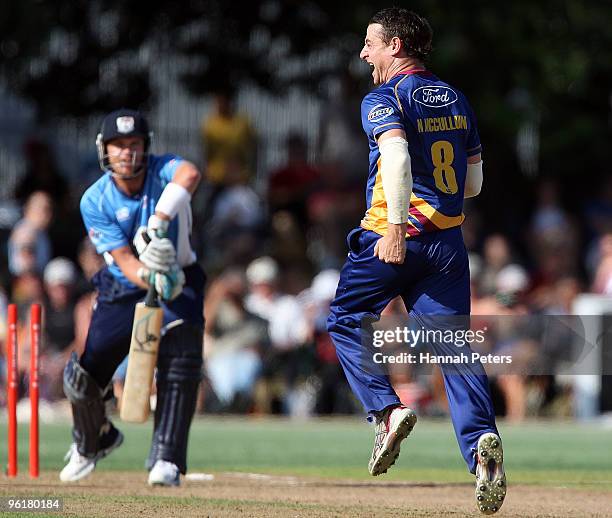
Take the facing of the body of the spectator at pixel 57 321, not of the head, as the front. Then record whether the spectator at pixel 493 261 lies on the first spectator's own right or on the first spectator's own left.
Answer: on the first spectator's own left

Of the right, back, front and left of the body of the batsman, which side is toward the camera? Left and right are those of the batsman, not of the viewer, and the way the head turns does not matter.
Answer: front

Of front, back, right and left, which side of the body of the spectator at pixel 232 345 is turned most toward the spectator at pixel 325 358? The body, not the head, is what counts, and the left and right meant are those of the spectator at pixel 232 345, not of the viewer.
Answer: left

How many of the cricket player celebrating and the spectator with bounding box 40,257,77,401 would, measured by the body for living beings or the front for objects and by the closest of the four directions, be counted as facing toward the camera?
1

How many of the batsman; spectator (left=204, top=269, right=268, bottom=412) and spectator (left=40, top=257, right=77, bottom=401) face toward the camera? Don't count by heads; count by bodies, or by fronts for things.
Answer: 3

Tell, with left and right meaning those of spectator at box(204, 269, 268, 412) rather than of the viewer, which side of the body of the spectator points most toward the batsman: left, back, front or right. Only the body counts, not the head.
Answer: front

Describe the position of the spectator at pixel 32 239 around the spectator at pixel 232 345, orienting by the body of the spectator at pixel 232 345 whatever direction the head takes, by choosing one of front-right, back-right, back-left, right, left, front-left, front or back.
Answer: right

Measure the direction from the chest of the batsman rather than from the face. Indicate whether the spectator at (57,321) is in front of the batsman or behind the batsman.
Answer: behind

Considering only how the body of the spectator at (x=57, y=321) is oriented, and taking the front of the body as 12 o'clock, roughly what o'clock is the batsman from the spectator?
The batsman is roughly at 12 o'clock from the spectator.

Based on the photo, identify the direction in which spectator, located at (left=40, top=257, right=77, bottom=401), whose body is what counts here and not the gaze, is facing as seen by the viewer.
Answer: toward the camera

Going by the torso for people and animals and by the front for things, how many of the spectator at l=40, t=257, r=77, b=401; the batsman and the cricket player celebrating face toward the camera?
2
